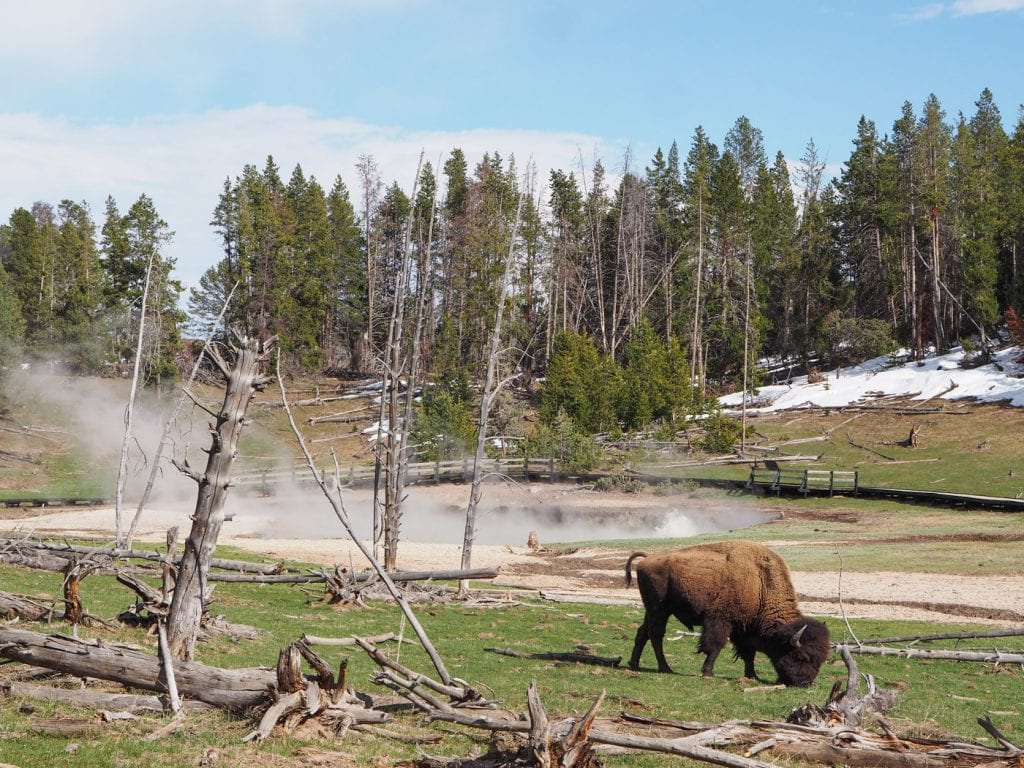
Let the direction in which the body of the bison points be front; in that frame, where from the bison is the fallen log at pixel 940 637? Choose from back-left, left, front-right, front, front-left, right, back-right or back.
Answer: front-left

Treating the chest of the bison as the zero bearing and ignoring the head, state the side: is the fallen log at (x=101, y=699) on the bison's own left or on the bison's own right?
on the bison's own right

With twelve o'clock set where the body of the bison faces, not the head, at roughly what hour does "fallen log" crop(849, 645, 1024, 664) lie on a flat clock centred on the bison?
The fallen log is roughly at 11 o'clock from the bison.

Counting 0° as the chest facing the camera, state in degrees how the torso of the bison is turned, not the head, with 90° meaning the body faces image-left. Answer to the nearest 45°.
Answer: approximately 270°

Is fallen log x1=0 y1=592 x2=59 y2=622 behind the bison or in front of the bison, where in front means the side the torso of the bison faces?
behind
